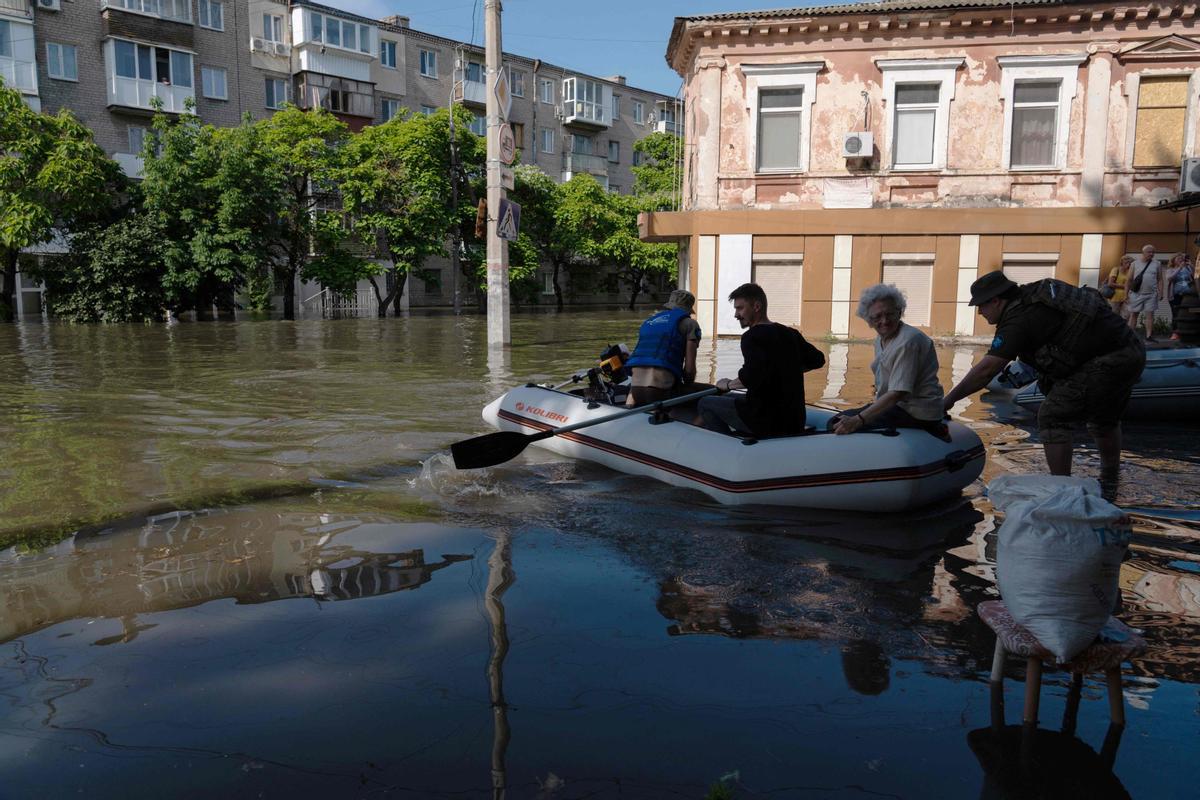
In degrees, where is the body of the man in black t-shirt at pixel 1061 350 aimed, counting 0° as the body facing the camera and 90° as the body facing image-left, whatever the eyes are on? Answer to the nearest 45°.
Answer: approximately 90°

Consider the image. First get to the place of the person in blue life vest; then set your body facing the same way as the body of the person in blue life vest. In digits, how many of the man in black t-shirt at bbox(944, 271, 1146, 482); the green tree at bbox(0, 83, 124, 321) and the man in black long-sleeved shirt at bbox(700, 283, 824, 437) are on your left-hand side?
1

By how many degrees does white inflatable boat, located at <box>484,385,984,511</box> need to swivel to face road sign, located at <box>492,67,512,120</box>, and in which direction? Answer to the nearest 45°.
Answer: approximately 180°

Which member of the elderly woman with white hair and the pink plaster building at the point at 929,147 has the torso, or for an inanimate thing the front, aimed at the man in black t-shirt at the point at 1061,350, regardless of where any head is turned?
the pink plaster building

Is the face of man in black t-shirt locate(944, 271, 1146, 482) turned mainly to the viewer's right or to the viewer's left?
to the viewer's left

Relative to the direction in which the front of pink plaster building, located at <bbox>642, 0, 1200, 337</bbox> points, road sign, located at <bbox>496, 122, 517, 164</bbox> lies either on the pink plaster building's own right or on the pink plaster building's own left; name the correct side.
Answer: on the pink plaster building's own right

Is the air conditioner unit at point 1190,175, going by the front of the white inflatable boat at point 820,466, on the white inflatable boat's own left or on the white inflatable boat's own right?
on the white inflatable boat's own left

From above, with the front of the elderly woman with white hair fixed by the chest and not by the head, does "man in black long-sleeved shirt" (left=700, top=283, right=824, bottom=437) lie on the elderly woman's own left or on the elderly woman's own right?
on the elderly woman's own right

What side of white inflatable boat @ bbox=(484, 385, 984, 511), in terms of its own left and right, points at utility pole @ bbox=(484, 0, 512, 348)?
back

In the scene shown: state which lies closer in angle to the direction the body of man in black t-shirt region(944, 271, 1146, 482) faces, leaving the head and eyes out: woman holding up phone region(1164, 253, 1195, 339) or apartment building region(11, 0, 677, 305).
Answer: the apartment building

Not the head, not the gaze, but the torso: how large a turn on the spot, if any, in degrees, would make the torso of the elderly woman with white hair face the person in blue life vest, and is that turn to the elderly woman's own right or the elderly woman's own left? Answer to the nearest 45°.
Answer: approximately 90° to the elderly woman's own right

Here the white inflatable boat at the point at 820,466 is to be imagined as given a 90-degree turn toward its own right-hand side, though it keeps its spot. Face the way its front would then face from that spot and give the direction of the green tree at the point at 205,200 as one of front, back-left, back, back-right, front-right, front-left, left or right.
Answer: right

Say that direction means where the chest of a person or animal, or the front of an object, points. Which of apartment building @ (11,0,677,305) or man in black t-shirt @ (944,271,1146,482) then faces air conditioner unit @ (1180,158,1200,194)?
the apartment building
